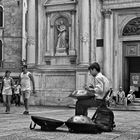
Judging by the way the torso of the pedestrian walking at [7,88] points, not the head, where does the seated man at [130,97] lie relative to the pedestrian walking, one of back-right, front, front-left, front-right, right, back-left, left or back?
back-left

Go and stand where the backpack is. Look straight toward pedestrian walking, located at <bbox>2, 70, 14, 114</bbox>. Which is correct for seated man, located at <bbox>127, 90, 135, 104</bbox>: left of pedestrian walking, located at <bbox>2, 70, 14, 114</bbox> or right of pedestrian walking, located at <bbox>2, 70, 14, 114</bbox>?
right

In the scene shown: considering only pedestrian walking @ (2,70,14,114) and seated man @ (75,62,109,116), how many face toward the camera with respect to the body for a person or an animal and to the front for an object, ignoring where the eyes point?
1

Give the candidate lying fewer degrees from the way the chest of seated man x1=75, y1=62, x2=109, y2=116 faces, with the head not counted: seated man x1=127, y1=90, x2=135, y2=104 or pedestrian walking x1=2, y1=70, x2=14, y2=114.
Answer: the pedestrian walking

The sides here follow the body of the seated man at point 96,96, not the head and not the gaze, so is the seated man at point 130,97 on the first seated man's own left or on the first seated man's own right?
on the first seated man's own right

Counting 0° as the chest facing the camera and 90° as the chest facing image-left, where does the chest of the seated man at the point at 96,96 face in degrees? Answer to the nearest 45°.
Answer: approximately 90°

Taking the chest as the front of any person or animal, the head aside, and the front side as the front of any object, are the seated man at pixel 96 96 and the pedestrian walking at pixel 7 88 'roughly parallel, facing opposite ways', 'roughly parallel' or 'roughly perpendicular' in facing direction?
roughly perpendicular

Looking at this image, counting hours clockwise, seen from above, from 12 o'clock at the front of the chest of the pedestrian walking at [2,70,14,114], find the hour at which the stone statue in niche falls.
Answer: The stone statue in niche is roughly at 7 o'clock from the pedestrian walking.

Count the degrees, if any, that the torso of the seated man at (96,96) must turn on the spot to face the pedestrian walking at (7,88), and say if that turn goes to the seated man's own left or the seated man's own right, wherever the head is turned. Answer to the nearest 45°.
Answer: approximately 45° to the seated man's own right
